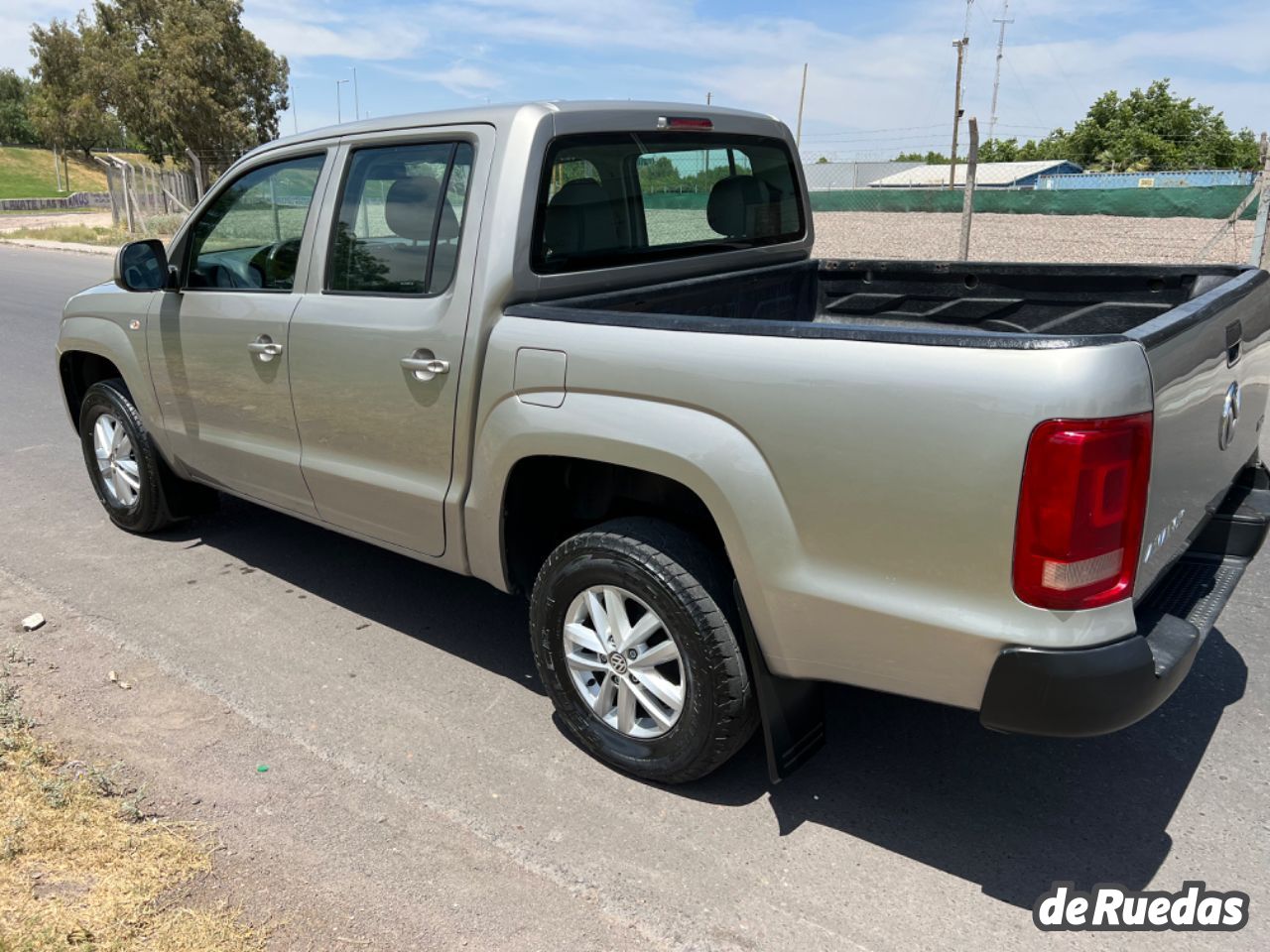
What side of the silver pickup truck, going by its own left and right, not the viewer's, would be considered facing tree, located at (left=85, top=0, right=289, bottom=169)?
front

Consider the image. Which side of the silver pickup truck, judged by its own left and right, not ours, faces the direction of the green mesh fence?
right

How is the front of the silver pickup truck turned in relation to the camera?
facing away from the viewer and to the left of the viewer

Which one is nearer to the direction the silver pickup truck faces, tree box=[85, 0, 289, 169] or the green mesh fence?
the tree
